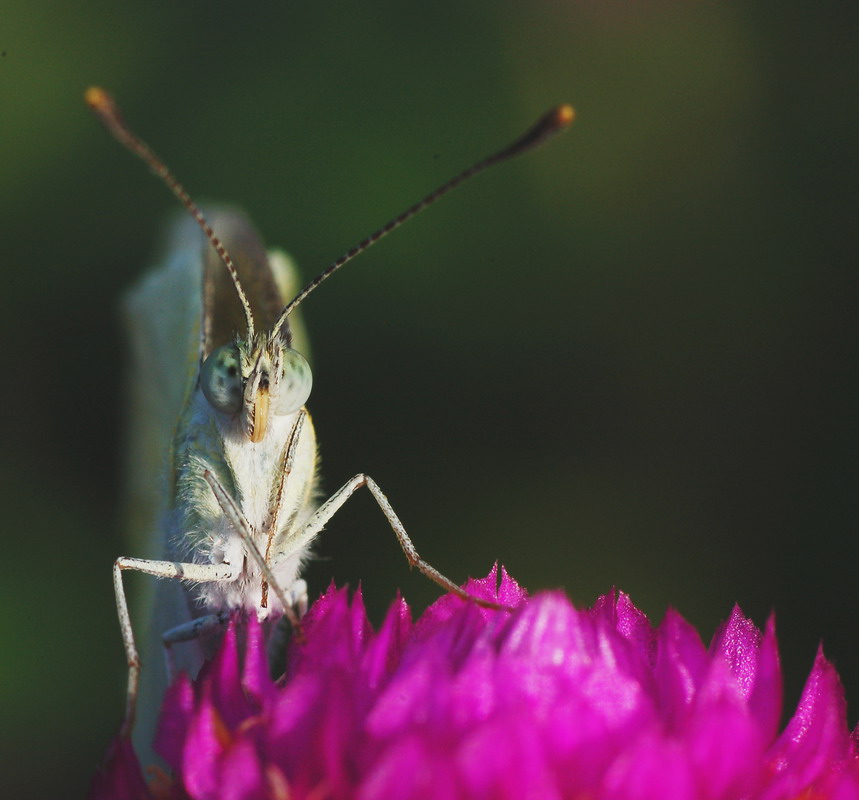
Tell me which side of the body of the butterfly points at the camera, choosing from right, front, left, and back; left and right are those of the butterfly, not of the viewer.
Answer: front
